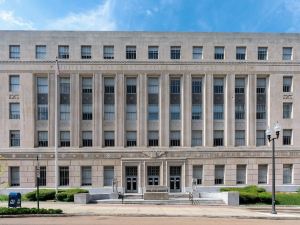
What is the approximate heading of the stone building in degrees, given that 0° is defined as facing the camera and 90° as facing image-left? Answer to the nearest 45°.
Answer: approximately 0°
